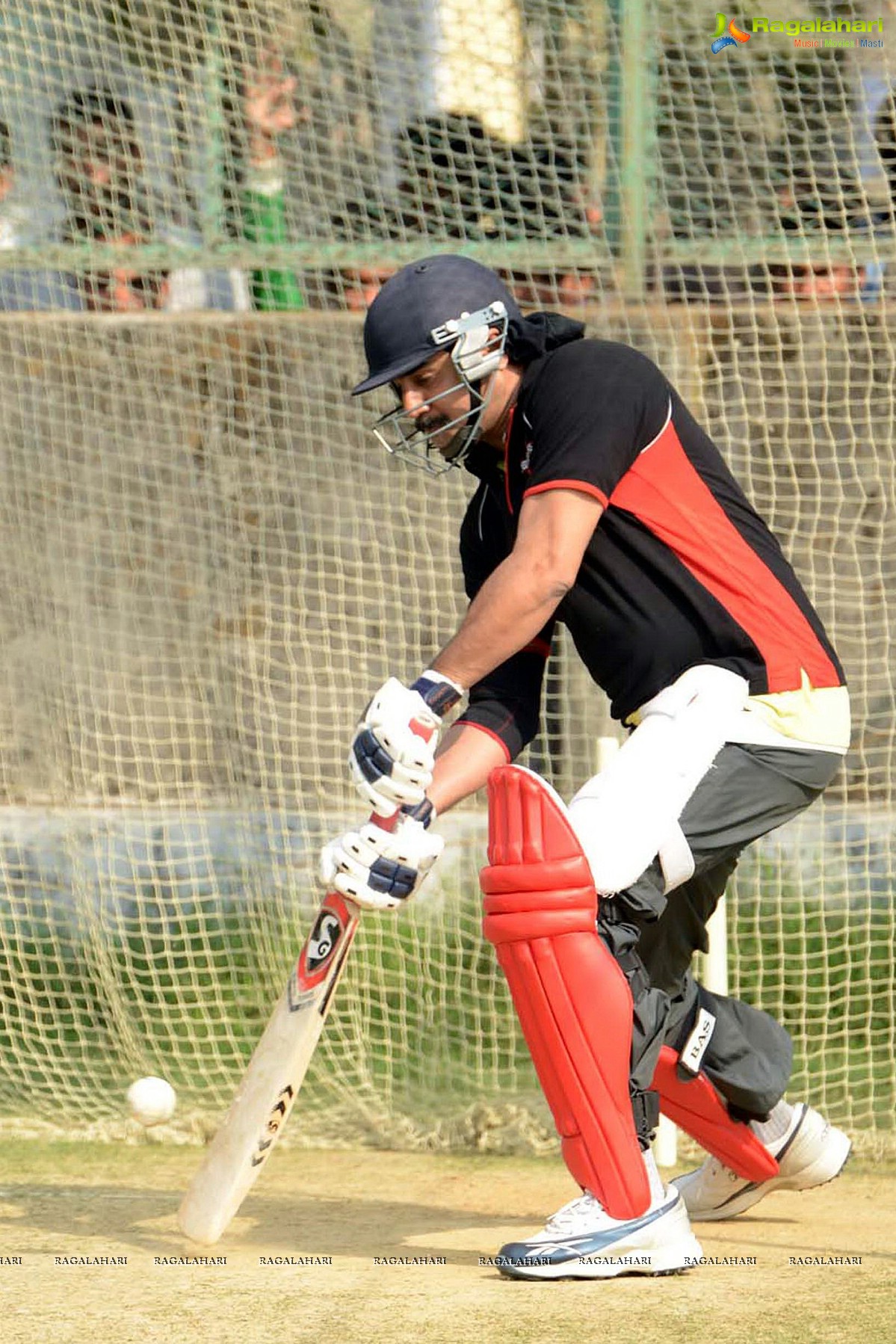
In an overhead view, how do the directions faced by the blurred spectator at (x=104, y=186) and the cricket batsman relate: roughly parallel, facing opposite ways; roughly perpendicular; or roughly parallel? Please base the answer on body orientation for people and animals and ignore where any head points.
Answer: roughly perpendicular

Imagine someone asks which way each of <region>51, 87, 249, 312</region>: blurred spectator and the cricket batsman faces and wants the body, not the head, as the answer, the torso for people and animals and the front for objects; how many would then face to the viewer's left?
1

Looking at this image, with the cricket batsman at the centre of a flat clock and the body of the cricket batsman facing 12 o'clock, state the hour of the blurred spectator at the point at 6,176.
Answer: The blurred spectator is roughly at 2 o'clock from the cricket batsman.

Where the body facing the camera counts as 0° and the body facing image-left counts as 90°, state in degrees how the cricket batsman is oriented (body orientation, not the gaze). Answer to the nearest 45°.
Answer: approximately 90°

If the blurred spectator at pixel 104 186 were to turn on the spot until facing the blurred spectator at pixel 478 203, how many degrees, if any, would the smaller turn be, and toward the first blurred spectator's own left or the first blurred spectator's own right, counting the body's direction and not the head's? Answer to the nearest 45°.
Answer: approximately 90° to the first blurred spectator's own left

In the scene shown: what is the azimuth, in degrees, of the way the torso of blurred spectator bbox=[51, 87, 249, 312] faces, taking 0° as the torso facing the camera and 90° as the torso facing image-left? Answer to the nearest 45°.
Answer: approximately 0°

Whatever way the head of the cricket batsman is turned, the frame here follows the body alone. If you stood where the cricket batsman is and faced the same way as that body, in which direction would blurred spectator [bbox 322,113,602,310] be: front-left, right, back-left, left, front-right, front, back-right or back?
right
